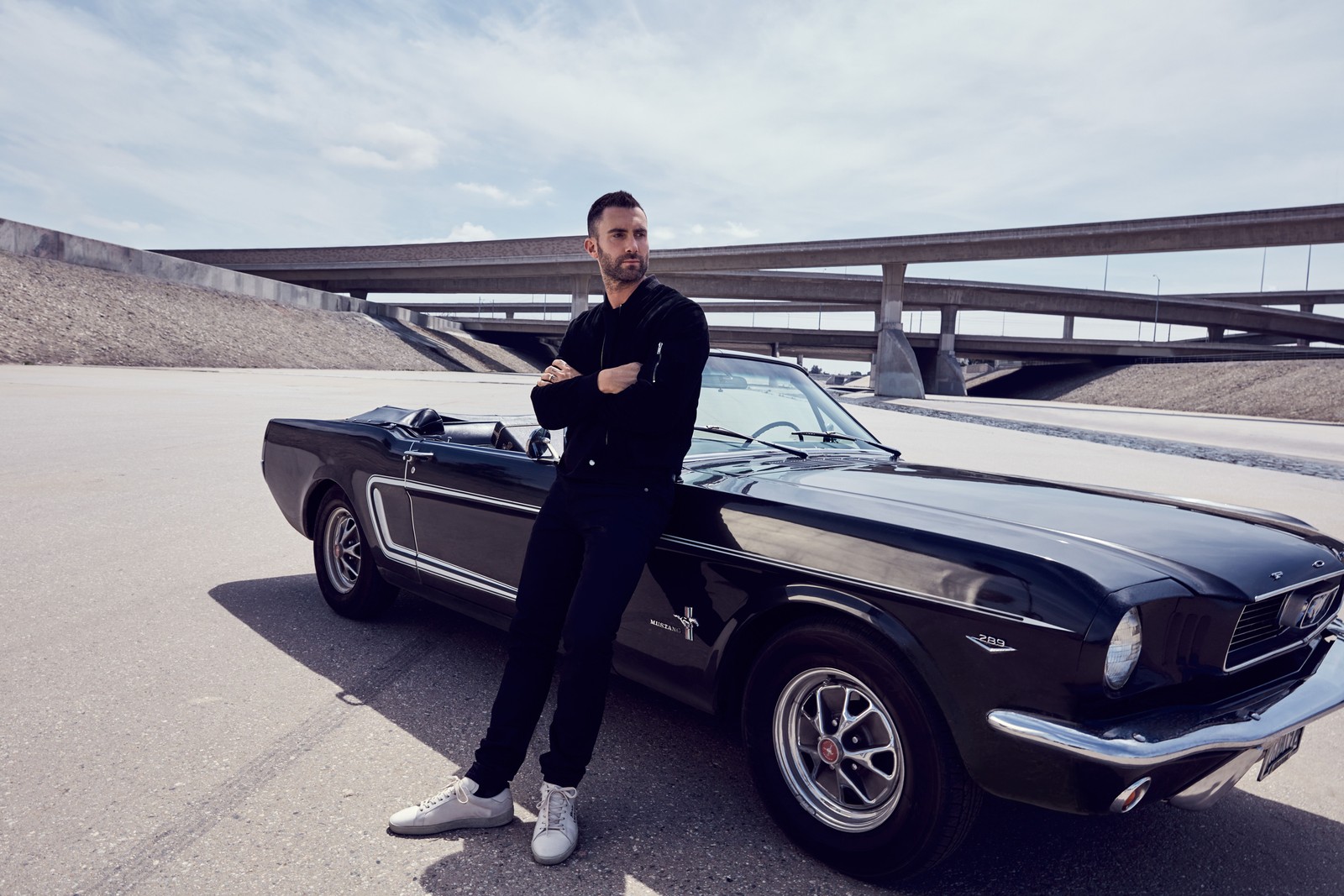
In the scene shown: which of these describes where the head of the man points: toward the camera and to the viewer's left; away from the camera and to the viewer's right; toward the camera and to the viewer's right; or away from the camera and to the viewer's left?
toward the camera and to the viewer's right

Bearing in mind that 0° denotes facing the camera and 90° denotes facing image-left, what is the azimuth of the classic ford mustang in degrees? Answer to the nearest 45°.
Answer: approximately 315°

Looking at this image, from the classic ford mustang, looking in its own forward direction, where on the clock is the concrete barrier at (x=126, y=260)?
The concrete barrier is roughly at 6 o'clock from the classic ford mustang.

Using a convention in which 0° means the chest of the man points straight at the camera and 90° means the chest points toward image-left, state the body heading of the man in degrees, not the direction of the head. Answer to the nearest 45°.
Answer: approximately 45°

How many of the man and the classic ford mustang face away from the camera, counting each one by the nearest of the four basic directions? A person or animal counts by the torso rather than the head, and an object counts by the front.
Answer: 0

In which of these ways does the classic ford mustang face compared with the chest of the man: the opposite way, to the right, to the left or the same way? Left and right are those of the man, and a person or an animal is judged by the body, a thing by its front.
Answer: to the left

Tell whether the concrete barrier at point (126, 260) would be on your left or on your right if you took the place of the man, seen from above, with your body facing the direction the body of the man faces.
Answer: on your right
